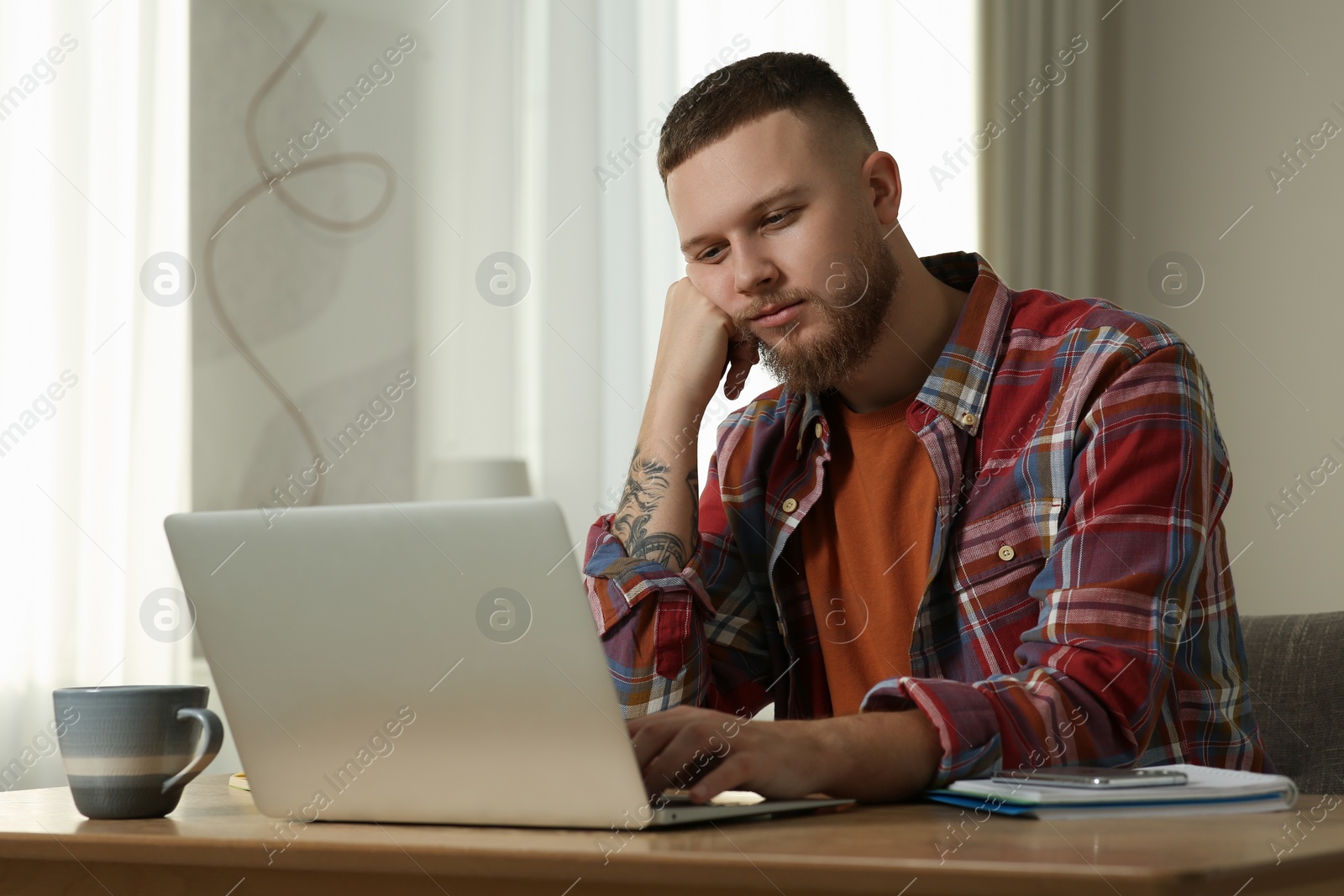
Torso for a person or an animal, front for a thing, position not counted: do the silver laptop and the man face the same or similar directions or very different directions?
very different directions

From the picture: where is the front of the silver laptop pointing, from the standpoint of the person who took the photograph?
facing away from the viewer and to the right of the viewer

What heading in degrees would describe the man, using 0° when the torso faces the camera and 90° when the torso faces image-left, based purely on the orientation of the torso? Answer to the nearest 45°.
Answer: approximately 45°
